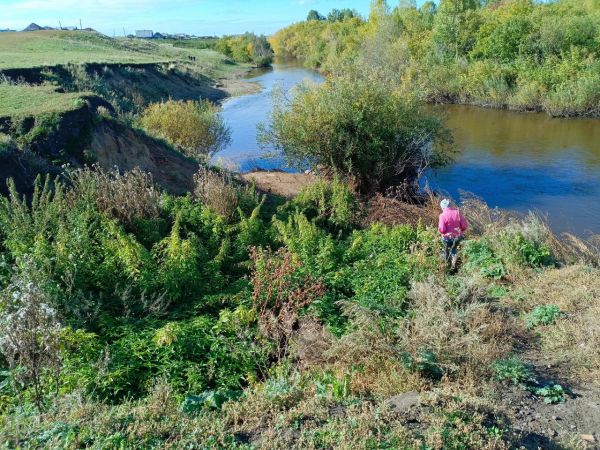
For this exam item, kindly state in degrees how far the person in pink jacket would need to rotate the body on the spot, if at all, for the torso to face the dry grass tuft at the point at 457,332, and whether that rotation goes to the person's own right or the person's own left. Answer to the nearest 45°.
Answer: approximately 180°

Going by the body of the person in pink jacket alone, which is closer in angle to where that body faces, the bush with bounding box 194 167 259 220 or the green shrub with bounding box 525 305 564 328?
the bush

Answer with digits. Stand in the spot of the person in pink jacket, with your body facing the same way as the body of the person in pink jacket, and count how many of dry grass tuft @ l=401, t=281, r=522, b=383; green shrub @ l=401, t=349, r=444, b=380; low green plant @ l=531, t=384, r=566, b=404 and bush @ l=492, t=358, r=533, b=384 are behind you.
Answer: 4

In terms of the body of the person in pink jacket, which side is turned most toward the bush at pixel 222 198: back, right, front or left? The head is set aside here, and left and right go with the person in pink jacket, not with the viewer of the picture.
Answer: left

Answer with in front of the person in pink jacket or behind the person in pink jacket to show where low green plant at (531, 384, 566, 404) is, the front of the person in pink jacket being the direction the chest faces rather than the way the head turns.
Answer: behind

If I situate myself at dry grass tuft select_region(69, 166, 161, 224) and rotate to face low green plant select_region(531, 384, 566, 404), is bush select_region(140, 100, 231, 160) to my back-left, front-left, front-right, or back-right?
back-left

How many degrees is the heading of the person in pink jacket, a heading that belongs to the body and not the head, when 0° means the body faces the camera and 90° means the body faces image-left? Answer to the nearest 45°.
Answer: approximately 180°

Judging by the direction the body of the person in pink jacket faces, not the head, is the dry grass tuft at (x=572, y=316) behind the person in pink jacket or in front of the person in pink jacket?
behind

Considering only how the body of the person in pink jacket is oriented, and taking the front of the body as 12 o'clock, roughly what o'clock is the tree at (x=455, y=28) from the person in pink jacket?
The tree is roughly at 12 o'clock from the person in pink jacket.

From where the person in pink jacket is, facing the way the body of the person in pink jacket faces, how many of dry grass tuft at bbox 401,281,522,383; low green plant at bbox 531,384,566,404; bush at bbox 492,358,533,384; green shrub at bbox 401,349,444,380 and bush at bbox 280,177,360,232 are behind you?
4

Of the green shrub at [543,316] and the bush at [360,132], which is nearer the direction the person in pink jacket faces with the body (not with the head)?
the bush

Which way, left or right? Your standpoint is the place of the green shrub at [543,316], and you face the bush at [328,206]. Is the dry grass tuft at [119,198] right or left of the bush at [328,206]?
left

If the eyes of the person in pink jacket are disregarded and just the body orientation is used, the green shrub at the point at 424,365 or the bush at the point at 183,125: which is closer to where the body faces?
the bush

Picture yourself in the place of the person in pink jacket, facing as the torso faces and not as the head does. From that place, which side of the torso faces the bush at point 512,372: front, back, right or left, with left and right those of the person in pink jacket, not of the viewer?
back

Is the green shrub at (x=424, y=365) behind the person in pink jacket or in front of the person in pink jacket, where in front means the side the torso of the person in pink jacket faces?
behind
